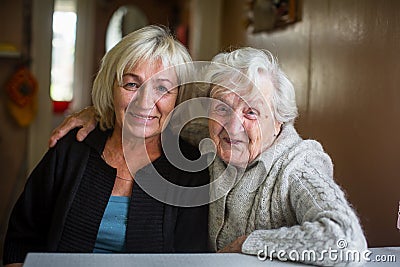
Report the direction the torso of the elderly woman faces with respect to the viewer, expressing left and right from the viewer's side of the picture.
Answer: facing the viewer and to the left of the viewer

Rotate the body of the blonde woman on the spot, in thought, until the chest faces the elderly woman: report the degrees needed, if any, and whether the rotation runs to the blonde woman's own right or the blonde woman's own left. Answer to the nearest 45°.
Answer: approximately 45° to the blonde woman's own left

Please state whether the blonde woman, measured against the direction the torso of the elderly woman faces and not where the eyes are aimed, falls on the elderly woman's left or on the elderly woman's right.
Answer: on the elderly woman's right

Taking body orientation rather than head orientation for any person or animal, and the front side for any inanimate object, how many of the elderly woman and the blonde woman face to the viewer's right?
0

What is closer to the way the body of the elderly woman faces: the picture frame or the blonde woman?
the blonde woman

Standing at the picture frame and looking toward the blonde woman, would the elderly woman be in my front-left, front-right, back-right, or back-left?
front-left

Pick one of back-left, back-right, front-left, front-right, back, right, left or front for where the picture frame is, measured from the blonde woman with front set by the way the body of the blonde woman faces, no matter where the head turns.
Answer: back-left

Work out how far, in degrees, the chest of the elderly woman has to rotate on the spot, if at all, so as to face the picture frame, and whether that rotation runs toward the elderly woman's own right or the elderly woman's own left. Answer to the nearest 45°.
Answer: approximately 135° to the elderly woman's own right

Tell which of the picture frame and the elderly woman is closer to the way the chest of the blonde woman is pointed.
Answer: the elderly woman

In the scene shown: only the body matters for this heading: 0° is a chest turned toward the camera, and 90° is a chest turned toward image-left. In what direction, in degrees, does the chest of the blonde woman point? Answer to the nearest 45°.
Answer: approximately 0°

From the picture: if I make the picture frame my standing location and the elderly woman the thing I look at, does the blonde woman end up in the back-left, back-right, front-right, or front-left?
front-right

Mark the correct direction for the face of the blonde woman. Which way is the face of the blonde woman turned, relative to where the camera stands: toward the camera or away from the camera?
toward the camera
